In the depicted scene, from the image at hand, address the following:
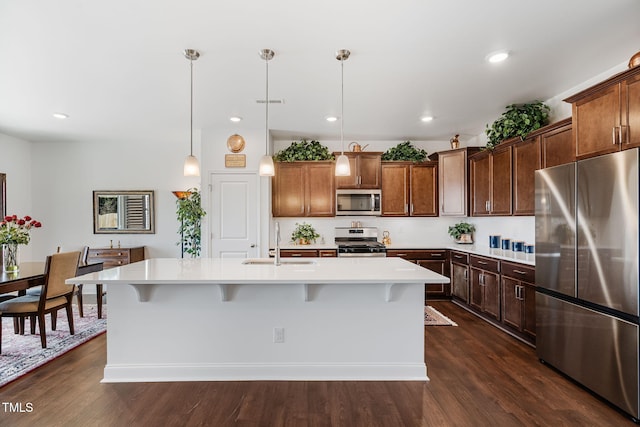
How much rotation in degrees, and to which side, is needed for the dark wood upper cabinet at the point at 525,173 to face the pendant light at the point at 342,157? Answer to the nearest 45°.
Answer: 0° — it already faces it

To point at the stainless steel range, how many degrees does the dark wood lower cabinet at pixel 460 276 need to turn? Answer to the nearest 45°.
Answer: approximately 45° to its right

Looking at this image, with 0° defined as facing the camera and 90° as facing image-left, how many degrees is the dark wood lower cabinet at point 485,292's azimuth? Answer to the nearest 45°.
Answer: approximately 45°

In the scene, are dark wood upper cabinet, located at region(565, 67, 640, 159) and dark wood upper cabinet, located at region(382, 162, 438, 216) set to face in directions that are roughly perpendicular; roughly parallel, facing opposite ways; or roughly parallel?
roughly perpendicular

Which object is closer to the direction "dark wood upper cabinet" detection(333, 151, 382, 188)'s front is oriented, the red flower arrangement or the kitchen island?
the kitchen island

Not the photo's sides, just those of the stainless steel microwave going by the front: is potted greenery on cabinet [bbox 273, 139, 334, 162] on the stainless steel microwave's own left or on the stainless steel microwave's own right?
on the stainless steel microwave's own right

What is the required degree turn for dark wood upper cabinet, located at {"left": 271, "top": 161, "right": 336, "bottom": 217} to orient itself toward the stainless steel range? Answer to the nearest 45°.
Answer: approximately 90° to its left

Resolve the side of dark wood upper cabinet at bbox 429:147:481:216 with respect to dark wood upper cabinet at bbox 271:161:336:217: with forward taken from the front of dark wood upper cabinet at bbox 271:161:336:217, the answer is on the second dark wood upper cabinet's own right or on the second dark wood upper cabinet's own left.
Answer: on the second dark wood upper cabinet's own left

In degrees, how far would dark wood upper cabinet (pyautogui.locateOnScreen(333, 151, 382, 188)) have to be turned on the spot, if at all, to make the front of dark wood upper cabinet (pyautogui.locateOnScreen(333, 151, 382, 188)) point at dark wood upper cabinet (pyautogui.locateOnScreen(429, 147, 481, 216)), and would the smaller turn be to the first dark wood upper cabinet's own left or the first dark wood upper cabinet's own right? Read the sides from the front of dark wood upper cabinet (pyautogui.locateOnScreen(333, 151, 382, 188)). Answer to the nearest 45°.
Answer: approximately 90° to the first dark wood upper cabinet's own left
